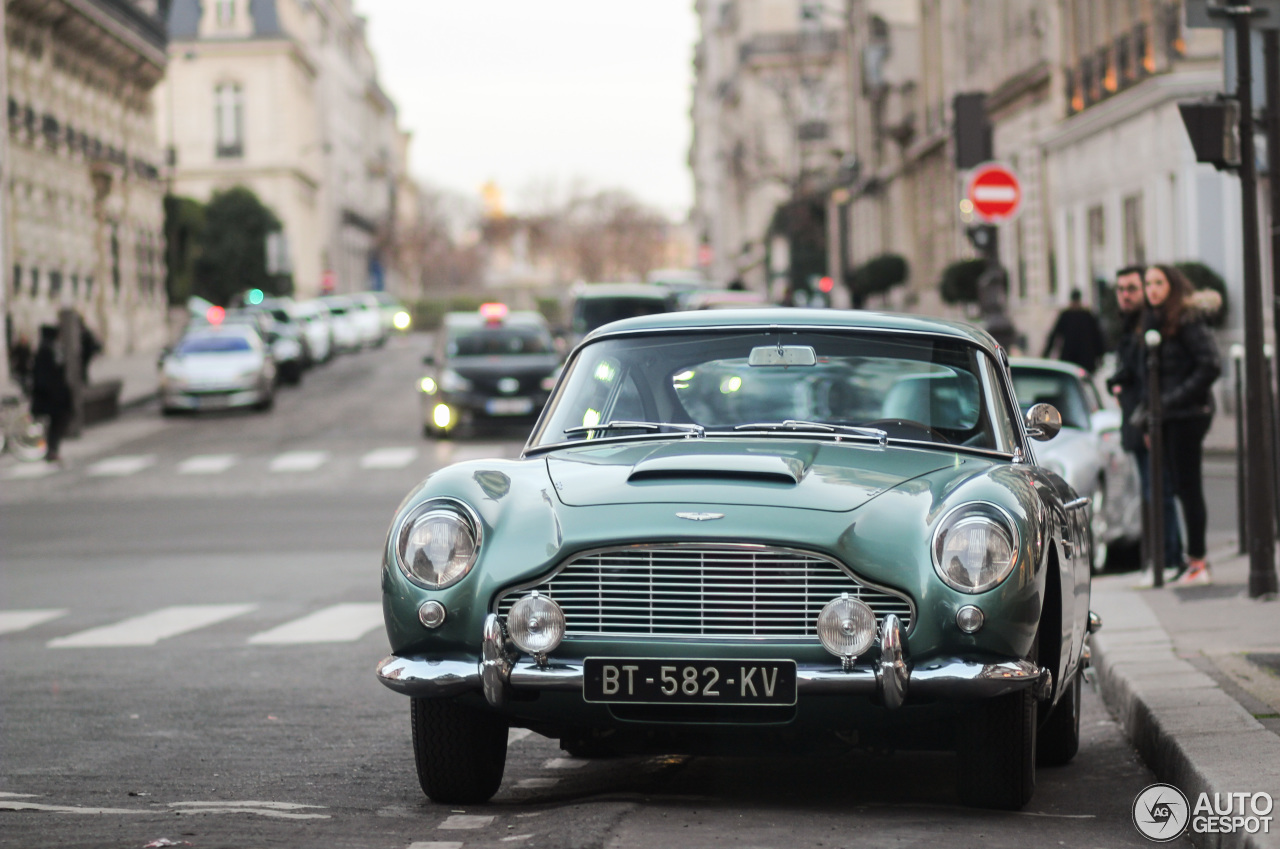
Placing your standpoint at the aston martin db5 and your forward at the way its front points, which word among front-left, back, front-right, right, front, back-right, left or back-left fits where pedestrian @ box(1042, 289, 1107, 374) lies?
back

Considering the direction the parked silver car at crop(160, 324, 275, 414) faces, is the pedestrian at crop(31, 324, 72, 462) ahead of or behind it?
ahead

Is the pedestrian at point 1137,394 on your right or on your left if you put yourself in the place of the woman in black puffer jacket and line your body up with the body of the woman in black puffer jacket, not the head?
on your right

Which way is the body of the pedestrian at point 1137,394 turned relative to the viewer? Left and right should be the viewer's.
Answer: facing the viewer and to the left of the viewer

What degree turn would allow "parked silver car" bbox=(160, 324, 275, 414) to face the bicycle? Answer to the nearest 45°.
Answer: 0° — it already faces it

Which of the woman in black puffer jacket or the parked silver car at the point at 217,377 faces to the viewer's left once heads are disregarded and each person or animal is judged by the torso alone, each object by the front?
the woman in black puffer jacket

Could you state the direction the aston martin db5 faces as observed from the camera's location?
facing the viewer

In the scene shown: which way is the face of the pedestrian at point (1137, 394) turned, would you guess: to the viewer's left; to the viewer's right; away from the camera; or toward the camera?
toward the camera
